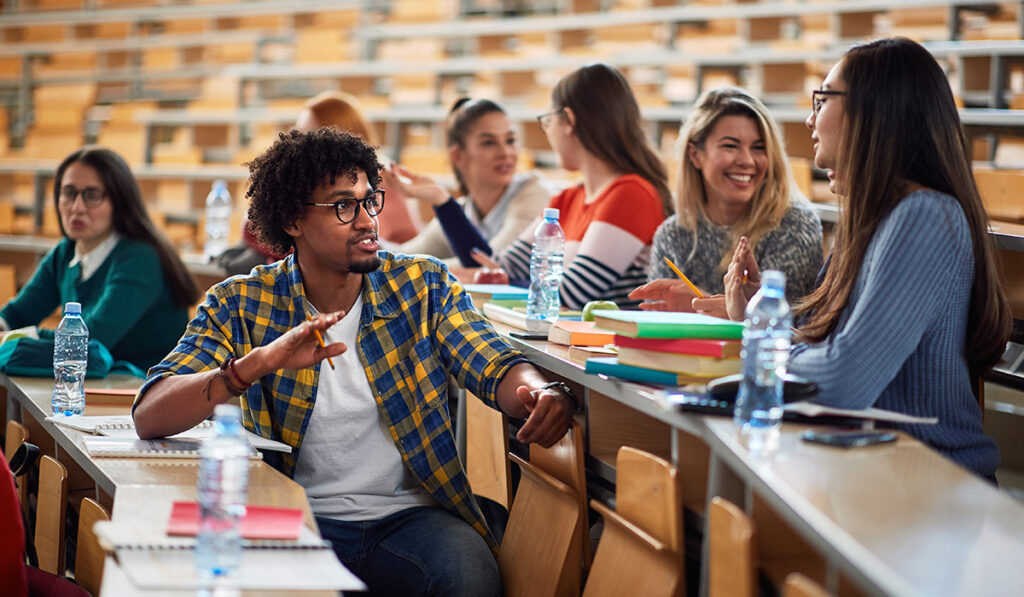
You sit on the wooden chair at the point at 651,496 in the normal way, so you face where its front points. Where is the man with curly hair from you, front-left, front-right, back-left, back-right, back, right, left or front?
right

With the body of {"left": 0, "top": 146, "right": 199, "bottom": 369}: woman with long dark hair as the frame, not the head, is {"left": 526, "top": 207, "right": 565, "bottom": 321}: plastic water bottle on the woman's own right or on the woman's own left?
on the woman's own left

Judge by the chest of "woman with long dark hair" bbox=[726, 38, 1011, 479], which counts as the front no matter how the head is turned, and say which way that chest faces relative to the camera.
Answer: to the viewer's left

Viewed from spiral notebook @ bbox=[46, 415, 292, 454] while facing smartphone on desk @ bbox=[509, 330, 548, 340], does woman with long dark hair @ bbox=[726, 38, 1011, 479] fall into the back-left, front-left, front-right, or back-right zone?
front-right

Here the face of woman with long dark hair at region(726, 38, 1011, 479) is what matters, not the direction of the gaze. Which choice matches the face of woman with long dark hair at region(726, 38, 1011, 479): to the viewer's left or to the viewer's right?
to the viewer's left

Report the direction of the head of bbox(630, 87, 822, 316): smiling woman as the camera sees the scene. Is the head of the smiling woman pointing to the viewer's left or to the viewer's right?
to the viewer's right

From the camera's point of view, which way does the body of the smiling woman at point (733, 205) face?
toward the camera

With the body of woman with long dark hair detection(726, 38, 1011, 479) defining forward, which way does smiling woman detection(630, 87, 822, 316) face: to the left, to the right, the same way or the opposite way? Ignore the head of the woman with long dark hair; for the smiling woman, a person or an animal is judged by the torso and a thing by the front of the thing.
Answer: to the left

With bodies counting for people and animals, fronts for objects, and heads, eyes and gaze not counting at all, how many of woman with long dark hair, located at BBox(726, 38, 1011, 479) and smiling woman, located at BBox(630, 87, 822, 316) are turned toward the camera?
1

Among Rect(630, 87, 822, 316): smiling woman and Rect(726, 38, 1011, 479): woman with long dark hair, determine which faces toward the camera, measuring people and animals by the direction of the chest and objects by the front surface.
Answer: the smiling woman

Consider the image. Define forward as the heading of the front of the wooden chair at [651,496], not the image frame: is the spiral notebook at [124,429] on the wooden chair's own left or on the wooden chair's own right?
on the wooden chair's own right
